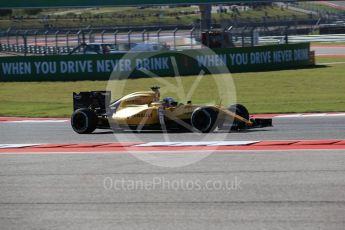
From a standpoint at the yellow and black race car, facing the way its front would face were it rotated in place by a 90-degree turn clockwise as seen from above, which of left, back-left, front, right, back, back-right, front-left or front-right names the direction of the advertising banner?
back-right

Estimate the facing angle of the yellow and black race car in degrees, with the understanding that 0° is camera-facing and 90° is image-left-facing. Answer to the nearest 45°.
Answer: approximately 315°
